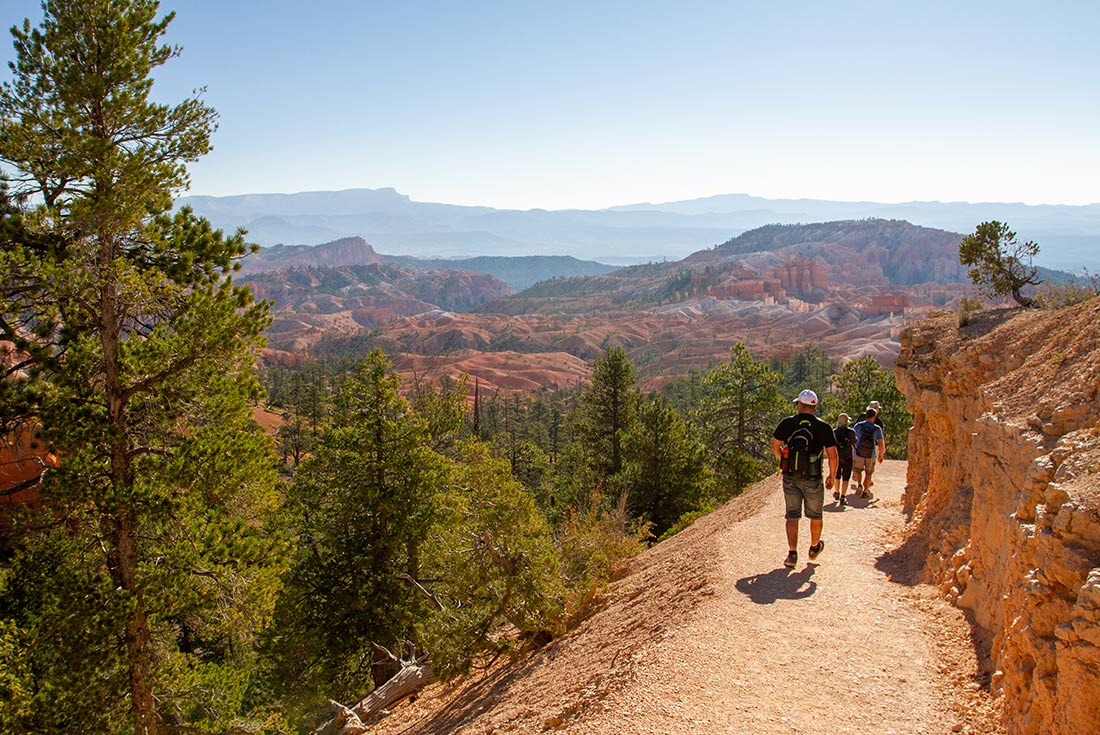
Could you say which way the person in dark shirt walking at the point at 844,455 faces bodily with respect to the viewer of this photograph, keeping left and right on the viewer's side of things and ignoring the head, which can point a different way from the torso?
facing away from the viewer

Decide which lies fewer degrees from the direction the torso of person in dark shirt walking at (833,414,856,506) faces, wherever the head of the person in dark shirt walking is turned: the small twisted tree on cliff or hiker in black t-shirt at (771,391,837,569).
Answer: the small twisted tree on cliff

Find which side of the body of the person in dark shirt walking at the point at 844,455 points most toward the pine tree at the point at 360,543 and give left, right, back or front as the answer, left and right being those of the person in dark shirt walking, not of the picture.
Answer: left

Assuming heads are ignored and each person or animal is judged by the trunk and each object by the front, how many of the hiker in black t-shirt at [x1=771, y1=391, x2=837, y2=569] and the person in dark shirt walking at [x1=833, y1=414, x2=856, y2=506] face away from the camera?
2

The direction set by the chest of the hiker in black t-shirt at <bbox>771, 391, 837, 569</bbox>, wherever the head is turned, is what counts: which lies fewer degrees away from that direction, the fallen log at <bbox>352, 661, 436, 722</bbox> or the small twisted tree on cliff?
the small twisted tree on cliff

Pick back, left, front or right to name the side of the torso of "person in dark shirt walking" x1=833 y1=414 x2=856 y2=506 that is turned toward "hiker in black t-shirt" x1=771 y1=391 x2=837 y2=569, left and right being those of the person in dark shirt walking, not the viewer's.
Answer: back

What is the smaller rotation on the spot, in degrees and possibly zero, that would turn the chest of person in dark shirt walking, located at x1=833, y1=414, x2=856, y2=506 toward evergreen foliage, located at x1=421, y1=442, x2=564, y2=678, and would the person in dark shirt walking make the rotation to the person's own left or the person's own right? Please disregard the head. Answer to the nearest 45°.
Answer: approximately 135° to the person's own left

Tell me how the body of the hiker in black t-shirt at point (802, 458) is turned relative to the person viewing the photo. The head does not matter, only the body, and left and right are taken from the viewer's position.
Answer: facing away from the viewer

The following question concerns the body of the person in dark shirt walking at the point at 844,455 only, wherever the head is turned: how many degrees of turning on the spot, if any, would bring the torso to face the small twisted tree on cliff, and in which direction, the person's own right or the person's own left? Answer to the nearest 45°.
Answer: approximately 45° to the person's own right
